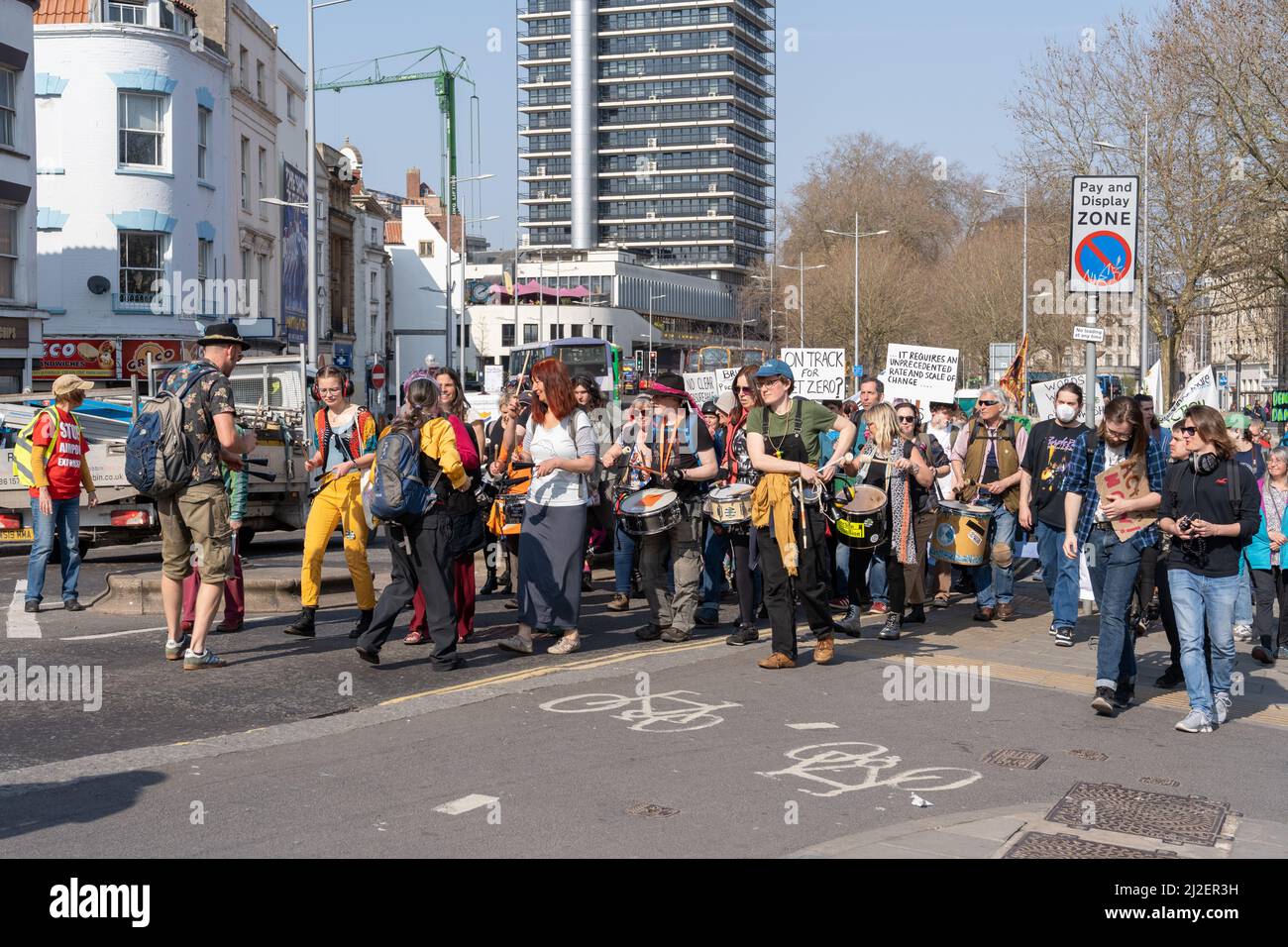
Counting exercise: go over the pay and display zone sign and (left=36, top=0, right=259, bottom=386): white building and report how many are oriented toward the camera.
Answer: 2

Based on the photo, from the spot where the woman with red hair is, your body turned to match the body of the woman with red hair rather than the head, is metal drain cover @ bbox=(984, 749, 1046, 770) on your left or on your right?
on your left

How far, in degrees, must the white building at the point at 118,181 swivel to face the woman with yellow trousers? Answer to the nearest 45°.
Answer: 0° — it already faces them

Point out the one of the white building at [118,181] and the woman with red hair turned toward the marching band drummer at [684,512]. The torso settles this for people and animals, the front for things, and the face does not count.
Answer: the white building

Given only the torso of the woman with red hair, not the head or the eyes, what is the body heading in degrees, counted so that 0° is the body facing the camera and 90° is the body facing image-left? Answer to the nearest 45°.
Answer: approximately 45°

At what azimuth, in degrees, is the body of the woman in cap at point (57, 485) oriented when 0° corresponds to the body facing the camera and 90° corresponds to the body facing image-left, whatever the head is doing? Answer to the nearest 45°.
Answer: approximately 315°

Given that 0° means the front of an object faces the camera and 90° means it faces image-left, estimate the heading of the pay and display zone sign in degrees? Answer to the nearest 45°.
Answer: approximately 0°
